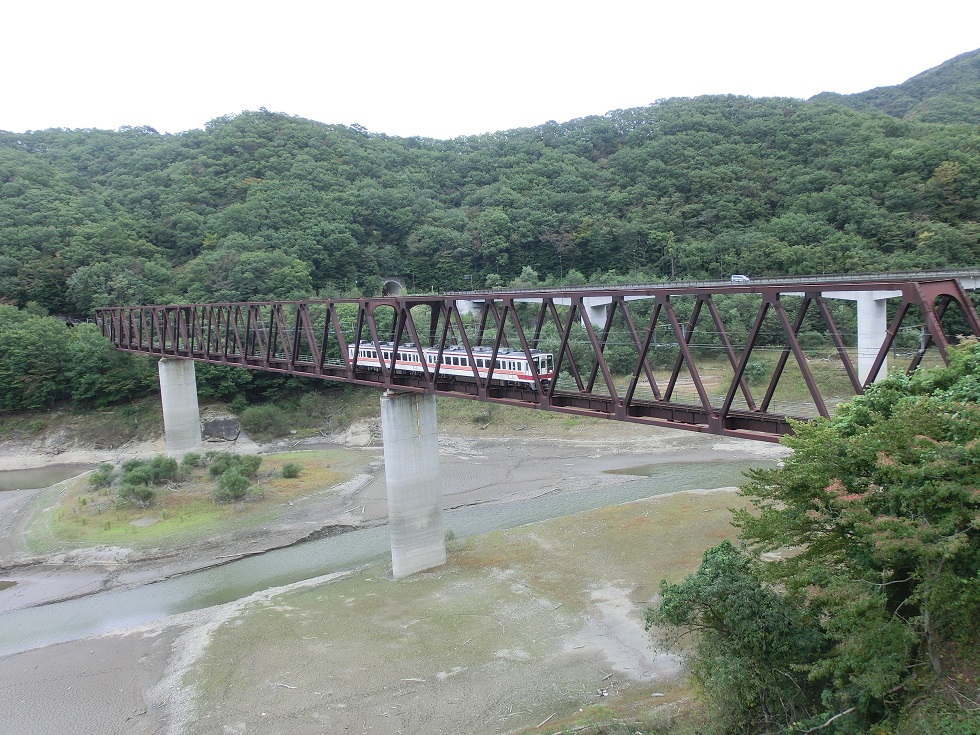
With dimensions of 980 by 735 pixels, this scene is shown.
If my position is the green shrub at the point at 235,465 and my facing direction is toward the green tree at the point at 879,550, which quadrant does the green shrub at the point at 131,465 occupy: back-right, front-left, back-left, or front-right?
back-right

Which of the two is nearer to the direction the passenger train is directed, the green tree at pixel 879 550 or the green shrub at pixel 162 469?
the green tree

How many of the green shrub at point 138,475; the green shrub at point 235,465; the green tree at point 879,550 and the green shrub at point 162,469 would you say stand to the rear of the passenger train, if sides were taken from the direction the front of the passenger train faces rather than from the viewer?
3

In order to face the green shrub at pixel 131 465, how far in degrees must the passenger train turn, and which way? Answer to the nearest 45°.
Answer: approximately 180°

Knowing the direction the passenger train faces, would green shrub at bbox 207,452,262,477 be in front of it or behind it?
behind

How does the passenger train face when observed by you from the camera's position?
facing the viewer and to the right of the viewer

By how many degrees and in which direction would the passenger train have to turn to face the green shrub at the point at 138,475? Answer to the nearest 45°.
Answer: approximately 180°

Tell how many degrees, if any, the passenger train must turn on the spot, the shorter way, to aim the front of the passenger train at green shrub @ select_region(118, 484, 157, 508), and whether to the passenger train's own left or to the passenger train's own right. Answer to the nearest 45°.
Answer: approximately 180°

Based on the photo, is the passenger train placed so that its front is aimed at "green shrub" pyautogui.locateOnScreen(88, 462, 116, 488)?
no

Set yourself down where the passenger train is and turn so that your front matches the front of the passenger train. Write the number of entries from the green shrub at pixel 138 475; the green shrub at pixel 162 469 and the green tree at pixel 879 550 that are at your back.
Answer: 2

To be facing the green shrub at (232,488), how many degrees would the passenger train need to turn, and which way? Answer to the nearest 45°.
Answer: approximately 180°

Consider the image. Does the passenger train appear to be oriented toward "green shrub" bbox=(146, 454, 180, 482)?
no
